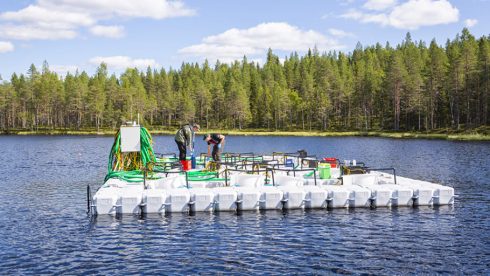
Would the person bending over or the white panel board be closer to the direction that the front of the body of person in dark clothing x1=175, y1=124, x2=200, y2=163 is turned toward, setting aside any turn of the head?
the person bending over

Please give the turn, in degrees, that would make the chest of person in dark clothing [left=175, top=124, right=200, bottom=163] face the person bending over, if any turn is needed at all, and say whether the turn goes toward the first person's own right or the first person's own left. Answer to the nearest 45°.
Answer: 0° — they already face them

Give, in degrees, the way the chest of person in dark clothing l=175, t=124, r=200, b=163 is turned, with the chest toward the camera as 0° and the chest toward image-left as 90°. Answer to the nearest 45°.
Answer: approximately 270°

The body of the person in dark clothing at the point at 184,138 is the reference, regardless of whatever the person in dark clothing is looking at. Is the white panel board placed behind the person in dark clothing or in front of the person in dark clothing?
behind
